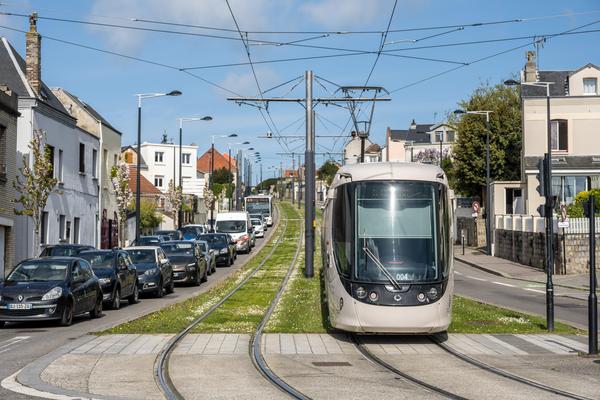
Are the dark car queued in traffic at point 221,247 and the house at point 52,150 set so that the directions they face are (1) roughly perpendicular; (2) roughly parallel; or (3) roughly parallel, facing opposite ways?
roughly perpendicular

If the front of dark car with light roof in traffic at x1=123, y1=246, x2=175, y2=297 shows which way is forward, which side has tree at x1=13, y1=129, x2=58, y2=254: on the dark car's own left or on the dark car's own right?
on the dark car's own right

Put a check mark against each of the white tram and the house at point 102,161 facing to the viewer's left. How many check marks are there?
0

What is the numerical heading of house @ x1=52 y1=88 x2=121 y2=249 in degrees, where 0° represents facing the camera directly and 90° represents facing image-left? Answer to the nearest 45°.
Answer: approximately 315°

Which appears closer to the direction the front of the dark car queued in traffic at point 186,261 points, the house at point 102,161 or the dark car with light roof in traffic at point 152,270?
the dark car with light roof in traffic

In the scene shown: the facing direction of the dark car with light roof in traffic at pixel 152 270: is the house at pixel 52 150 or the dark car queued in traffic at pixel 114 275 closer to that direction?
the dark car queued in traffic

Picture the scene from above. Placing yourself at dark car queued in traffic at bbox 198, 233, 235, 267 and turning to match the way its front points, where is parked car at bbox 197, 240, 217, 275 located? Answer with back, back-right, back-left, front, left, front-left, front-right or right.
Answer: front-left

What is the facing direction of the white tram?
toward the camera

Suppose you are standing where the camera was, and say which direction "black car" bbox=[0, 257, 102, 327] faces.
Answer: facing the viewer and to the left of the viewer

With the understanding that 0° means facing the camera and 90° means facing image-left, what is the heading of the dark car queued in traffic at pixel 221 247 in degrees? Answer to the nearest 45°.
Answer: approximately 45°

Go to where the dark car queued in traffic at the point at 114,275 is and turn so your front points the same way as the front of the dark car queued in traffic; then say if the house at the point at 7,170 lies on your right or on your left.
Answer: on your right

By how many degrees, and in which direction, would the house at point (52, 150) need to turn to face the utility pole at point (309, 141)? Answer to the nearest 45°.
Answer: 0° — it already faces it

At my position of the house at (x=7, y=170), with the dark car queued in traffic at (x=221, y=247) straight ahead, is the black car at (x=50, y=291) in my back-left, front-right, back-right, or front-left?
back-right

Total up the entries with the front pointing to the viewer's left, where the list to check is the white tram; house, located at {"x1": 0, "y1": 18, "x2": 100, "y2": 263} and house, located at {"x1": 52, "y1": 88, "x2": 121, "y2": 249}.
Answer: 0

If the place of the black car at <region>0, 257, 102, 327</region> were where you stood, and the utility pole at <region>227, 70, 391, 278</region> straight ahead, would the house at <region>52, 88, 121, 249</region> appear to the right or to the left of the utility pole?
left

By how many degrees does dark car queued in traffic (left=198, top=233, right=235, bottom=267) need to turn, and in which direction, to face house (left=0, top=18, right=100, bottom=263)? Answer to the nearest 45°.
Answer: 0° — it already faces it
